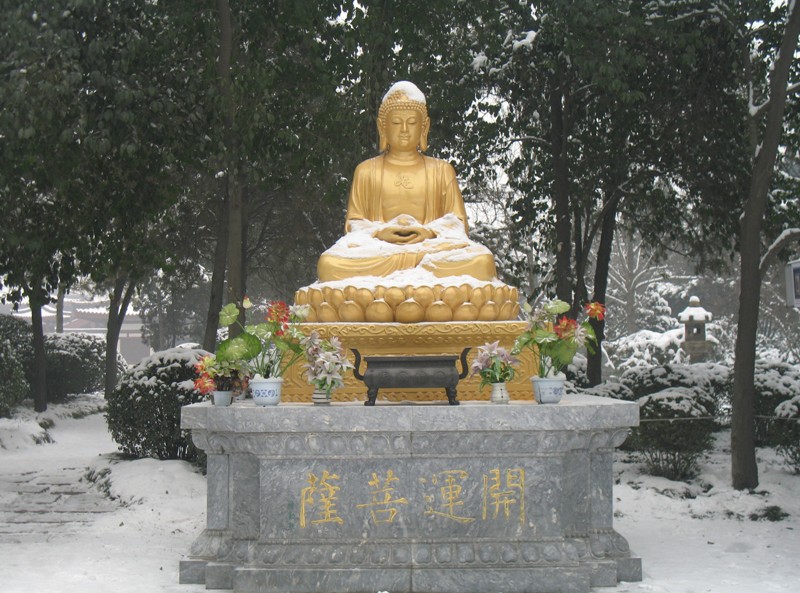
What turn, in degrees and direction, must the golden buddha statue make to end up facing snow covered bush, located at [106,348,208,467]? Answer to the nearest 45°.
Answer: approximately 135° to its right

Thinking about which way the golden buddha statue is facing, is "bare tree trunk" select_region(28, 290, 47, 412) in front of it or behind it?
behind

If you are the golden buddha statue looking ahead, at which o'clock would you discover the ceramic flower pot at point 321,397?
The ceramic flower pot is roughly at 1 o'clock from the golden buddha statue.

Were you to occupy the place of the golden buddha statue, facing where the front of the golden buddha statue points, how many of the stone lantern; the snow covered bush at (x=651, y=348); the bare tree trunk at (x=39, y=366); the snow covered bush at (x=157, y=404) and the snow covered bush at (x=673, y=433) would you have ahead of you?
0

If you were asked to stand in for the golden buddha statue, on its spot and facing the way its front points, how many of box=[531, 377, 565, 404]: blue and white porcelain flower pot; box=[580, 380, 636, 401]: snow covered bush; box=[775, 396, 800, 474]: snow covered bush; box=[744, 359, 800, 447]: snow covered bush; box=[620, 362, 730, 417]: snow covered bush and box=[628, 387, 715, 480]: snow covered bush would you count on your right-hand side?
0

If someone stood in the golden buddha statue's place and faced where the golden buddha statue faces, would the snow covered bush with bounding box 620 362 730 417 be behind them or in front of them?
behind

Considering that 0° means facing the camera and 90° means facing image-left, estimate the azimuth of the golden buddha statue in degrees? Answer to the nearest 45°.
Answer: approximately 0°

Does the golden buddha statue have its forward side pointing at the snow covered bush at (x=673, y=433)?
no

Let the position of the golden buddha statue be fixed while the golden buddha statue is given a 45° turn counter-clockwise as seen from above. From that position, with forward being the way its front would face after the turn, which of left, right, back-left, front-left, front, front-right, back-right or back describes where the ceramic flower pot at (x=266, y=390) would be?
right

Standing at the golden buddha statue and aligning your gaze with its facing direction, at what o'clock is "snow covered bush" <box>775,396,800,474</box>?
The snow covered bush is roughly at 8 o'clock from the golden buddha statue.

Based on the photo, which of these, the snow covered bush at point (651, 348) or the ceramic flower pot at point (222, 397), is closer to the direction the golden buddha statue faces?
the ceramic flower pot

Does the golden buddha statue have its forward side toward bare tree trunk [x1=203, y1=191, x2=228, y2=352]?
no

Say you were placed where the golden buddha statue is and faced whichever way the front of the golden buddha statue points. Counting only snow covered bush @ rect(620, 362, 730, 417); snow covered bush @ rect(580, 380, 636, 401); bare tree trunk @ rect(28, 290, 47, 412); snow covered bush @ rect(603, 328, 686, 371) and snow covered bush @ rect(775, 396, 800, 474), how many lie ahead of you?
0

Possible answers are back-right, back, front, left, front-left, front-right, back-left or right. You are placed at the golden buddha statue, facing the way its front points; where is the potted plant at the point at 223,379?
front-right

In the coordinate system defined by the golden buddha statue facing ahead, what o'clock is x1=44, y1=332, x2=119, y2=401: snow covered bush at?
The snow covered bush is roughly at 5 o'clock from the golden buddha statue.

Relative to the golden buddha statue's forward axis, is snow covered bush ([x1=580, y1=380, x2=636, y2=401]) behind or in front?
behind

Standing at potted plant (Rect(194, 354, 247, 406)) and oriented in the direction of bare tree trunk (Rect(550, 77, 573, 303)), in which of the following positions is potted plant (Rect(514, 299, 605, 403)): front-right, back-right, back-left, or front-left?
front-right

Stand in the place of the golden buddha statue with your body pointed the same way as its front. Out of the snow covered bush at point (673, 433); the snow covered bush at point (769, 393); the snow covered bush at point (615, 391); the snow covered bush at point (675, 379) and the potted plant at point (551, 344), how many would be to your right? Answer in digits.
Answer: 0

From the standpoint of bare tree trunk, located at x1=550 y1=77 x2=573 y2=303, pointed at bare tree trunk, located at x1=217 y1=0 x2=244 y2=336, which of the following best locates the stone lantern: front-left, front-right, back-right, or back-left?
back-right

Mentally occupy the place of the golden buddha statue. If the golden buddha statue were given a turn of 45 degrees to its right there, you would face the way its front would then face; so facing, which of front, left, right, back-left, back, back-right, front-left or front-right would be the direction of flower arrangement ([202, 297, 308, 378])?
front
